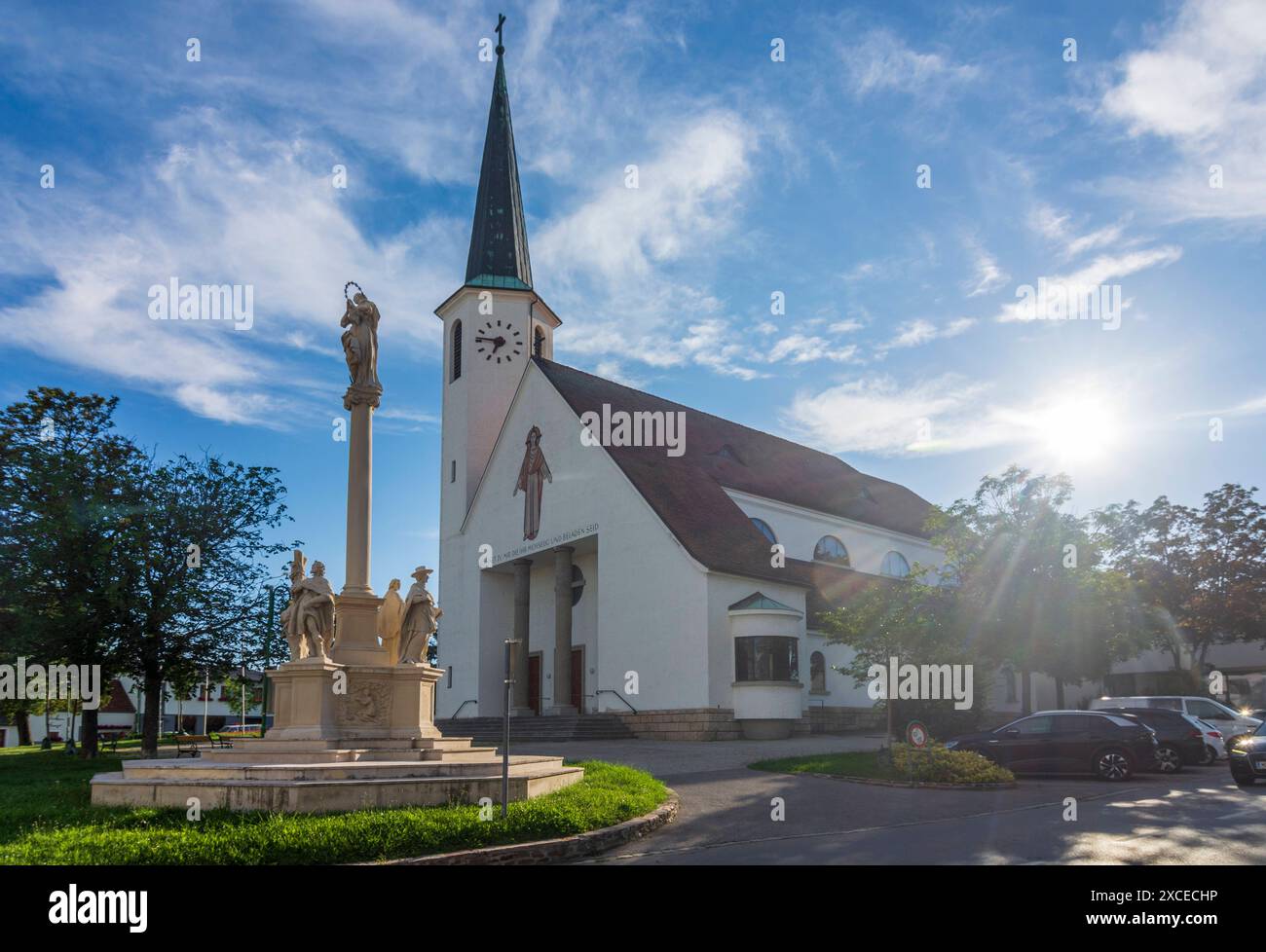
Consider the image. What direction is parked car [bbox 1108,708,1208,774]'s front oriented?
to the viewer's left

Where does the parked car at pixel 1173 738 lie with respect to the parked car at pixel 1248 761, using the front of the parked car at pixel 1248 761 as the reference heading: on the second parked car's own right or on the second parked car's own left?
on the second parked car's own right

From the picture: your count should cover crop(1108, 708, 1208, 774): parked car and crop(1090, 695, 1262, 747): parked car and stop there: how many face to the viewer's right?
1

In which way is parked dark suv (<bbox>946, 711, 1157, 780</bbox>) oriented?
to the viewer's left

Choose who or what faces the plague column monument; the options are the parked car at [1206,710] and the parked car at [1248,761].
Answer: the parked car at [1248,761]

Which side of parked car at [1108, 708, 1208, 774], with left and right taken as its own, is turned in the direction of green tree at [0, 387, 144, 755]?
front

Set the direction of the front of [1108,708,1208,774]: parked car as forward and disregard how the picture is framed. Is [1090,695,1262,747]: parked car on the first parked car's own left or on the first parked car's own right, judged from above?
on the first parked car's own right

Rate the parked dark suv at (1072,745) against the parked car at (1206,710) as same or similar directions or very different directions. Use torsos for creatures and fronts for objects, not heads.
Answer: very different directions

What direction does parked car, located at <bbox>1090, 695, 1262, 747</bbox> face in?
to the viewer's right

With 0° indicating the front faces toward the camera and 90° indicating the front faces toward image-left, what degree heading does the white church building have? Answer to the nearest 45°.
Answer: approximately 45°
